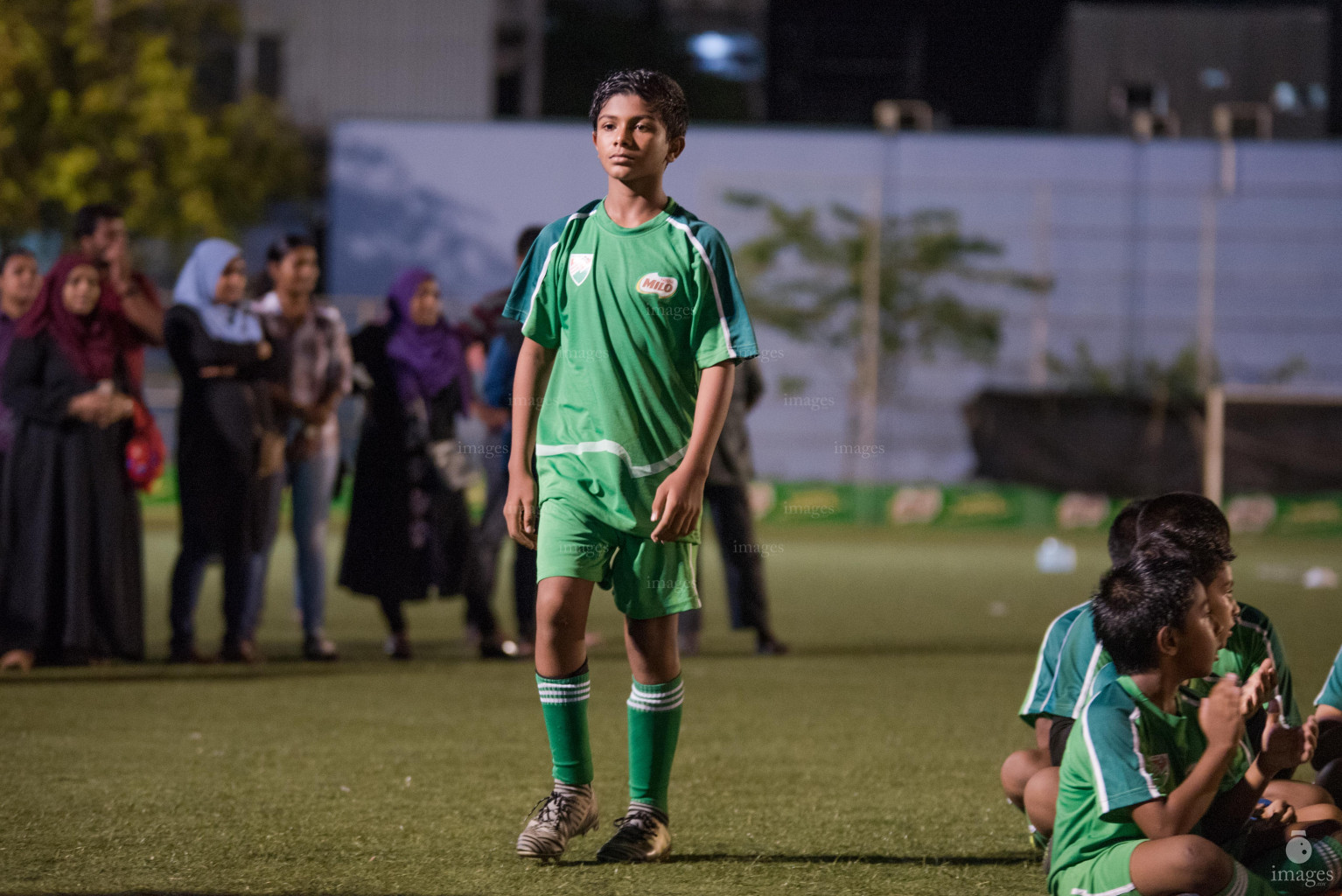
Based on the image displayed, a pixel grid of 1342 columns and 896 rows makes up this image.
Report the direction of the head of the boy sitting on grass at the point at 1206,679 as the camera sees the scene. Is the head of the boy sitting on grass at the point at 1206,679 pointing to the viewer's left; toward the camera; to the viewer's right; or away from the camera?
to the viewer's right

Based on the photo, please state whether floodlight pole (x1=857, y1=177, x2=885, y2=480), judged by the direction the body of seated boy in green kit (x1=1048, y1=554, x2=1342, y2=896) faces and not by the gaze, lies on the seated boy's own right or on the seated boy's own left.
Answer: on the seated boy's own left

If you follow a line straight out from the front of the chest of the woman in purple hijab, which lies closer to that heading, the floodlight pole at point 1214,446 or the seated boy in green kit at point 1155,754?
the seated boy in green kit

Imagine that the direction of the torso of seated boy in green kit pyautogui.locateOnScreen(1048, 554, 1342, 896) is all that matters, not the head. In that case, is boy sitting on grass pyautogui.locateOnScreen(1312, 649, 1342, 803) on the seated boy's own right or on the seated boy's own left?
on the seated boy's own left

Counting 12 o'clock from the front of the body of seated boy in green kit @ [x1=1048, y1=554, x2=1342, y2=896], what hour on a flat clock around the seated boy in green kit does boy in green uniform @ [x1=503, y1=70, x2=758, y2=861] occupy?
The boy in green uniform is roughly at 7 o'clock from the seated boy in green kit.

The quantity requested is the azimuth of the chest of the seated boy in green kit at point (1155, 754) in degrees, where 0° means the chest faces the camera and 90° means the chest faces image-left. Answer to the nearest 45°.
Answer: approximately 270°

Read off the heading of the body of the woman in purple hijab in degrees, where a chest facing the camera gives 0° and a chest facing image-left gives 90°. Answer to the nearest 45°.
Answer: approximately 315°

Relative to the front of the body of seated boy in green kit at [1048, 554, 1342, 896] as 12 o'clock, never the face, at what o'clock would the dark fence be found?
The dark fence is roughly at 9 o'clock from the seated boy in green kit.
